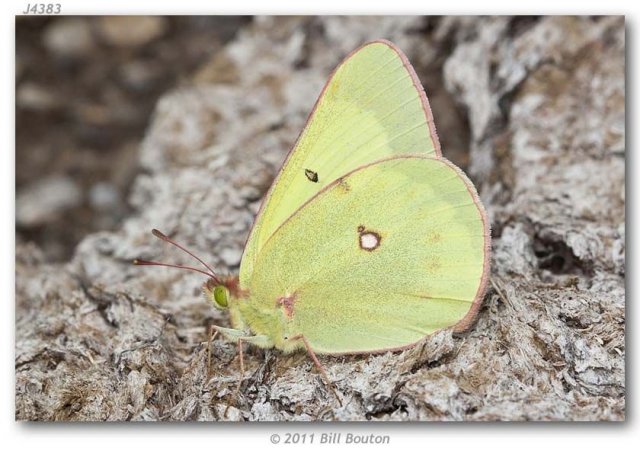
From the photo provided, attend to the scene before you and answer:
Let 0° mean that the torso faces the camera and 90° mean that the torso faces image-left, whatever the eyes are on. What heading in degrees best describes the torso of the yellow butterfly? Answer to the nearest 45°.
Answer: approximately 90°
